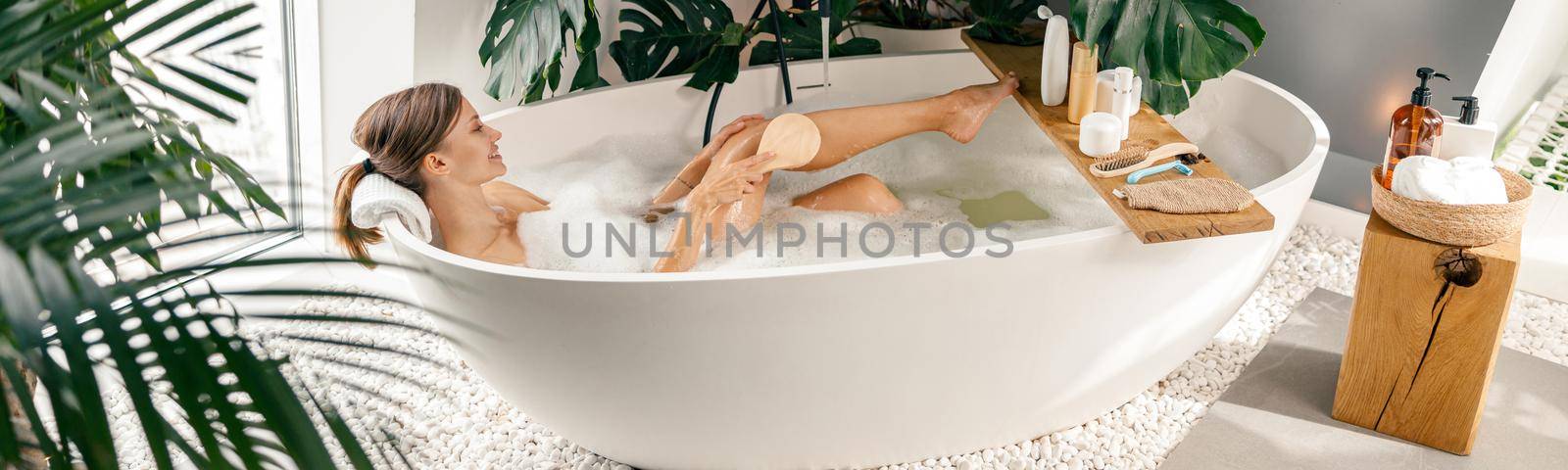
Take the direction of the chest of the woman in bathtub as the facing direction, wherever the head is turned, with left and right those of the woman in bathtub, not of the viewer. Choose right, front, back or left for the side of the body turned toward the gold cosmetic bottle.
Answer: front

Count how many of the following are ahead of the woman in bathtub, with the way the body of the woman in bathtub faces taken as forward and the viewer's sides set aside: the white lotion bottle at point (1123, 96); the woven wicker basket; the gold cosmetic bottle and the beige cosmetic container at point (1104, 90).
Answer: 4

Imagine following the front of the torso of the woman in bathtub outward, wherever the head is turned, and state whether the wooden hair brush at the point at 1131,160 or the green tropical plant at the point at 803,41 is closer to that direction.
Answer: the wooden hair brush

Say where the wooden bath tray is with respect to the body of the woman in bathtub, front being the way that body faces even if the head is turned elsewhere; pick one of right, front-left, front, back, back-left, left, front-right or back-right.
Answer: front

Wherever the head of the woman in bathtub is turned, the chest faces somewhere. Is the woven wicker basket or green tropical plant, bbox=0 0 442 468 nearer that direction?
the woven wicker basket

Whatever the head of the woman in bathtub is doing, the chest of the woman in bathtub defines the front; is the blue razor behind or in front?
in front

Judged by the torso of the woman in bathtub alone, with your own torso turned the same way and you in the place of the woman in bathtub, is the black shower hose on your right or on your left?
on your left

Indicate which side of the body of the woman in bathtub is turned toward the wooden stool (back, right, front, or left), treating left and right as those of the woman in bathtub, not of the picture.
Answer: front

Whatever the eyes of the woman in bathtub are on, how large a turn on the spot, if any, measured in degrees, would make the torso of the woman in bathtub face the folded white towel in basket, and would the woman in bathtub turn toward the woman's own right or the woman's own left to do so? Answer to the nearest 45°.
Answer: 0° — they already face it

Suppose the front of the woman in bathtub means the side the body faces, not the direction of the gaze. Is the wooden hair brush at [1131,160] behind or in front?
in front

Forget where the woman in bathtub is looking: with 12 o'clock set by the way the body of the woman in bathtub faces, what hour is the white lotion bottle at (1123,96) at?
The white lotion bottle is roughly at 12 o'clock from the woman in bathtub.

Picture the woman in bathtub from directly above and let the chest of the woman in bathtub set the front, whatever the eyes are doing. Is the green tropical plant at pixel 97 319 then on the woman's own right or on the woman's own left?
on the woman's own right

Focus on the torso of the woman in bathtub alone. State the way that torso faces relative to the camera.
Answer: to the viewer's right

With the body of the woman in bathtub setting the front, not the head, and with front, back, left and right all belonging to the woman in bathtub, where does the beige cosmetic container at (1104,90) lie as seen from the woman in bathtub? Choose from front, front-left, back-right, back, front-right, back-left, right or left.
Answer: front

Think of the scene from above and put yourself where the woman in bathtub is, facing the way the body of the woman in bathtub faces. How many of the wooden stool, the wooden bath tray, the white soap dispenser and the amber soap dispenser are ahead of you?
4

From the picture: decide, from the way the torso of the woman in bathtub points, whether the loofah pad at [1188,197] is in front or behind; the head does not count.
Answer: in front
